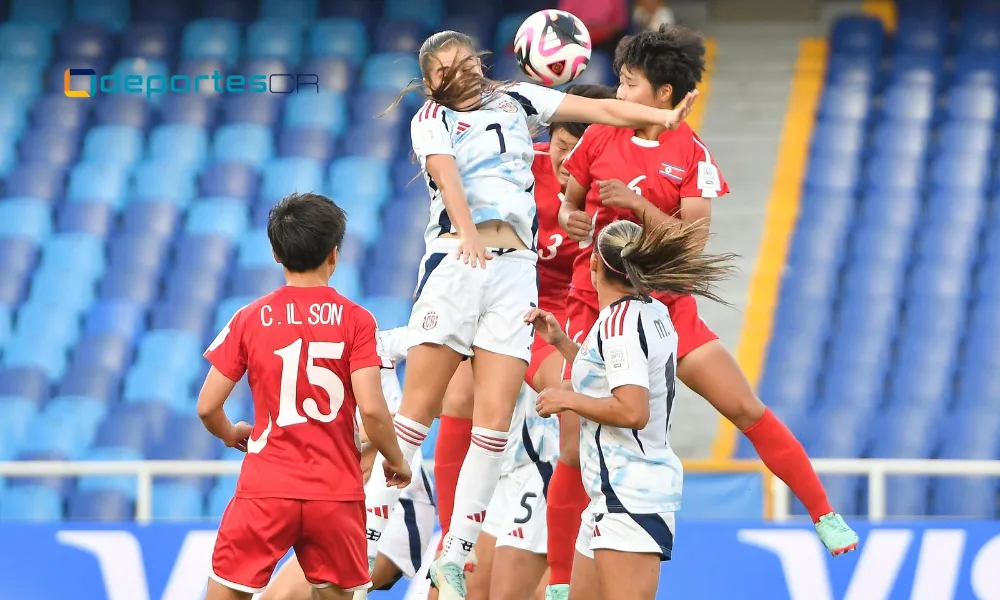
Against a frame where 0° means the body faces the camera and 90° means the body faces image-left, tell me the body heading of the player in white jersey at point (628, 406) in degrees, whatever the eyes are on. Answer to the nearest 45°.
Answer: approximately 90°

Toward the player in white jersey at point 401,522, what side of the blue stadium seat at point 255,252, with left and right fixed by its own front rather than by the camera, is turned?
front

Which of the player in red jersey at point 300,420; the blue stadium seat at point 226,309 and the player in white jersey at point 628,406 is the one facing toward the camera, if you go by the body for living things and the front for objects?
the blue stadium seat

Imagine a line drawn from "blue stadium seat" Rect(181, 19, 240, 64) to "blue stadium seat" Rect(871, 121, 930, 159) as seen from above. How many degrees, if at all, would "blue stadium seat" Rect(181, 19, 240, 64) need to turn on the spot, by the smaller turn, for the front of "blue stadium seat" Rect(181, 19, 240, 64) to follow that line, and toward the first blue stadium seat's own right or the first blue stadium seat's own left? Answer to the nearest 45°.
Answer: approximately 90° to the first blue stadium seat's own left

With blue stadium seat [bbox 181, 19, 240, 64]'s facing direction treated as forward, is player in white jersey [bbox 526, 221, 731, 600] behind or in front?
in front

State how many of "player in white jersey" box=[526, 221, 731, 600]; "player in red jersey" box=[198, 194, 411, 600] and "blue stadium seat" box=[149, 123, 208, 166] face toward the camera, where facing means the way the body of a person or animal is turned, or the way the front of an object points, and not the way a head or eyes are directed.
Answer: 1

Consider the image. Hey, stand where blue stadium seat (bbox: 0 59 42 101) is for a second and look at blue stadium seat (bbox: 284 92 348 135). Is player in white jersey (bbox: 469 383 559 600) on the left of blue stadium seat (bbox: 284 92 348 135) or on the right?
right

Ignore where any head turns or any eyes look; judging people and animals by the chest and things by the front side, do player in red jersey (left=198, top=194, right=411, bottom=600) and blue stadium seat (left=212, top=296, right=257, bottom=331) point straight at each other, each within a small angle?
yes

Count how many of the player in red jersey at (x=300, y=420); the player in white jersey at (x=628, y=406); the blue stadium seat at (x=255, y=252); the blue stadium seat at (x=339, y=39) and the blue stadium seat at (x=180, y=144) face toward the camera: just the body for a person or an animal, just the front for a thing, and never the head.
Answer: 3
